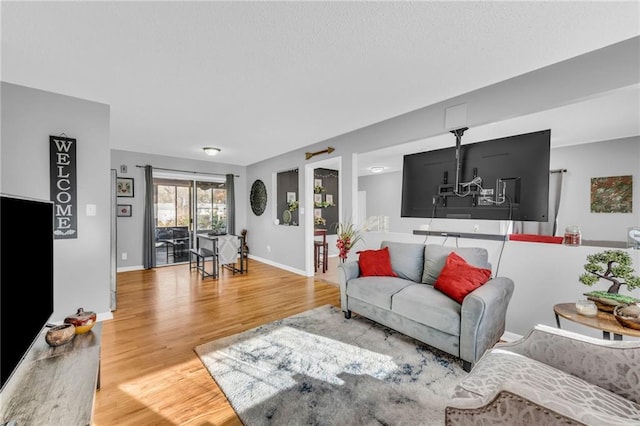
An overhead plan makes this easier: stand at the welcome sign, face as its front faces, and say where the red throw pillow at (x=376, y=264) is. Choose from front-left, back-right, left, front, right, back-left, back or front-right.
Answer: front-left

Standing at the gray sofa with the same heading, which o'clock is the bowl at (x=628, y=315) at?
The bowl is roughly at 8 o'clock from the gray sofa.

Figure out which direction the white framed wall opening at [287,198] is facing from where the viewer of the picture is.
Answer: facing the viewer and to the left of the viewer

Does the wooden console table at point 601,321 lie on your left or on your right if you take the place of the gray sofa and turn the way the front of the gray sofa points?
on your left

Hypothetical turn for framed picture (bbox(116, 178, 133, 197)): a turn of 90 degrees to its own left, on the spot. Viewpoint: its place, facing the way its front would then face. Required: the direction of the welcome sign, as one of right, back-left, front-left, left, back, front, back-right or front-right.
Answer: right

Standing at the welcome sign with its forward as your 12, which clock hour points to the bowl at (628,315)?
The bowl is roughly at 11 o'clock from the welcome sign.

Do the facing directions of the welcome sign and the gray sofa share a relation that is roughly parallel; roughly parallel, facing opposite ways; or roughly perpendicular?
roughly perpendicular

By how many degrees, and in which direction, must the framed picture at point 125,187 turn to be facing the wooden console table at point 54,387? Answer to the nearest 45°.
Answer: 0° — it already faces it

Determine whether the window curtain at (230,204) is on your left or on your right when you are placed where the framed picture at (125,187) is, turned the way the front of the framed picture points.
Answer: on your left

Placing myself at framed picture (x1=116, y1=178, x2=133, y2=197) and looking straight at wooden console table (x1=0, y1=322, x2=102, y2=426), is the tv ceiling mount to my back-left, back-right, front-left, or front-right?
front-left

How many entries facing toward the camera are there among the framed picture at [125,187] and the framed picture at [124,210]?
2

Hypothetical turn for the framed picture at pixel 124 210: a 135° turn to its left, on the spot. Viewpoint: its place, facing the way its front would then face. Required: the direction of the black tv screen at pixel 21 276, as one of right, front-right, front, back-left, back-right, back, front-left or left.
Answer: back-right

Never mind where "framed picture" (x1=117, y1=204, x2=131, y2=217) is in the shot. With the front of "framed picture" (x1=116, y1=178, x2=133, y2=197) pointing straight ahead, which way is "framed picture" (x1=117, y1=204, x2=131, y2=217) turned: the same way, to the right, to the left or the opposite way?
the same way

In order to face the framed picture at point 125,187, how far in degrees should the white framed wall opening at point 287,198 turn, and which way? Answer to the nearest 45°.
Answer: approximately 45° to its right

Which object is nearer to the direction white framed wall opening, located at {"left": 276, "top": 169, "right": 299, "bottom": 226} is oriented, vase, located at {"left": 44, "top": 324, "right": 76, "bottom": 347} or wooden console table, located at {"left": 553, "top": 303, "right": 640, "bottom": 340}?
the vase

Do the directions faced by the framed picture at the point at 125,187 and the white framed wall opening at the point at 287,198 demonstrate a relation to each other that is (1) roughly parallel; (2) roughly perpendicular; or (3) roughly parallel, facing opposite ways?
roughly perpendicular

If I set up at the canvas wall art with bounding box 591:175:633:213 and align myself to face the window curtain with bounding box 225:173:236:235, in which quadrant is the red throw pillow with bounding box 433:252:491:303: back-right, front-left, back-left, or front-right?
front-left

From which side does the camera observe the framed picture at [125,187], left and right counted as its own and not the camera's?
front

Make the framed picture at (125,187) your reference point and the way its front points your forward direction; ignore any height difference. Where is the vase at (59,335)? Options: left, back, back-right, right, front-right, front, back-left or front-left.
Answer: front
